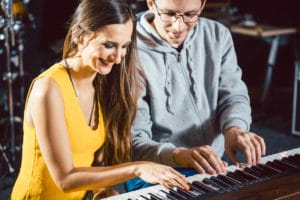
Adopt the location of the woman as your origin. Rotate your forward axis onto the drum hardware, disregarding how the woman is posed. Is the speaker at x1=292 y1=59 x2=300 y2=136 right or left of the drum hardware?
right

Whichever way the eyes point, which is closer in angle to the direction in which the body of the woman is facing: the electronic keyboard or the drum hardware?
the electronic keyboard

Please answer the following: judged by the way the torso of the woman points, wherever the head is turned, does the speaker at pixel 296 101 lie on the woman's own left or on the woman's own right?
on the woman's own left

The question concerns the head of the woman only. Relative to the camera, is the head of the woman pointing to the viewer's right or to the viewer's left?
to the viewer's right

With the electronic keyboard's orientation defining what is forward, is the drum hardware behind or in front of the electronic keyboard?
in front

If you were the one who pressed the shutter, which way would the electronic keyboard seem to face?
facing away from the viewer and to the left of the viewer

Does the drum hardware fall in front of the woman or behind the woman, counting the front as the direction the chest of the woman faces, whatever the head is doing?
behind

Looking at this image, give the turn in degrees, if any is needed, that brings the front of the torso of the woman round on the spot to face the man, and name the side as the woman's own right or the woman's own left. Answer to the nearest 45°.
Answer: approximately 90° to the woman's own left

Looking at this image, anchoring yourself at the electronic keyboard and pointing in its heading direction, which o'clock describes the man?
The man is roughly at 1 o'clock from the electronic keyboard.

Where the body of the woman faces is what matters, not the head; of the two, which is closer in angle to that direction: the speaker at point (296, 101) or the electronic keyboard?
the electronic keyboard

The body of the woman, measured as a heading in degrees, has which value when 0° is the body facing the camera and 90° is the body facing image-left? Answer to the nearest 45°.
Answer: approximately 315°
